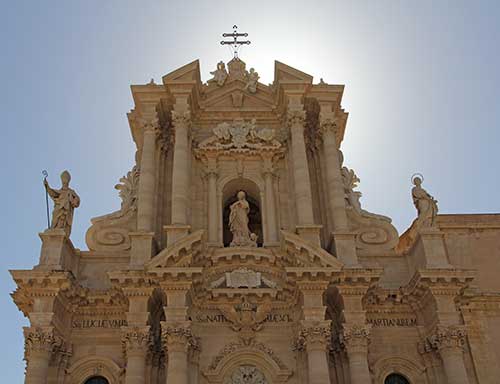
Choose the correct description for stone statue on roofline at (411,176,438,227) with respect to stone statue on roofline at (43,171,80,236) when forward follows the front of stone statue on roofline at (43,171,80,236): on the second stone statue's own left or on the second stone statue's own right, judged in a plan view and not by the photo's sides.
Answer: on the second stone statue's own left

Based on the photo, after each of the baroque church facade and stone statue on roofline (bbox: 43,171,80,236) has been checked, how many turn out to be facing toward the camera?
2

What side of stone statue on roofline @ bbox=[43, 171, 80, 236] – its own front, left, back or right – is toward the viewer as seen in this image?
front

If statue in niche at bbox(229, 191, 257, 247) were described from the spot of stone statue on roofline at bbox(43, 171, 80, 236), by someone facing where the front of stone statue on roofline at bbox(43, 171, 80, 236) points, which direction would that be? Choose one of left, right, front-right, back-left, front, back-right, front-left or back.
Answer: left

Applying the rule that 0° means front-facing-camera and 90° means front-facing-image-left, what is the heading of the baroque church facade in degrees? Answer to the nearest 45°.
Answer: approximately 0°

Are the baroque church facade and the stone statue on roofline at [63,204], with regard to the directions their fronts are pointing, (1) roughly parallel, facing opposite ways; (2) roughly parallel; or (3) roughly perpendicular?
roughly parallel
